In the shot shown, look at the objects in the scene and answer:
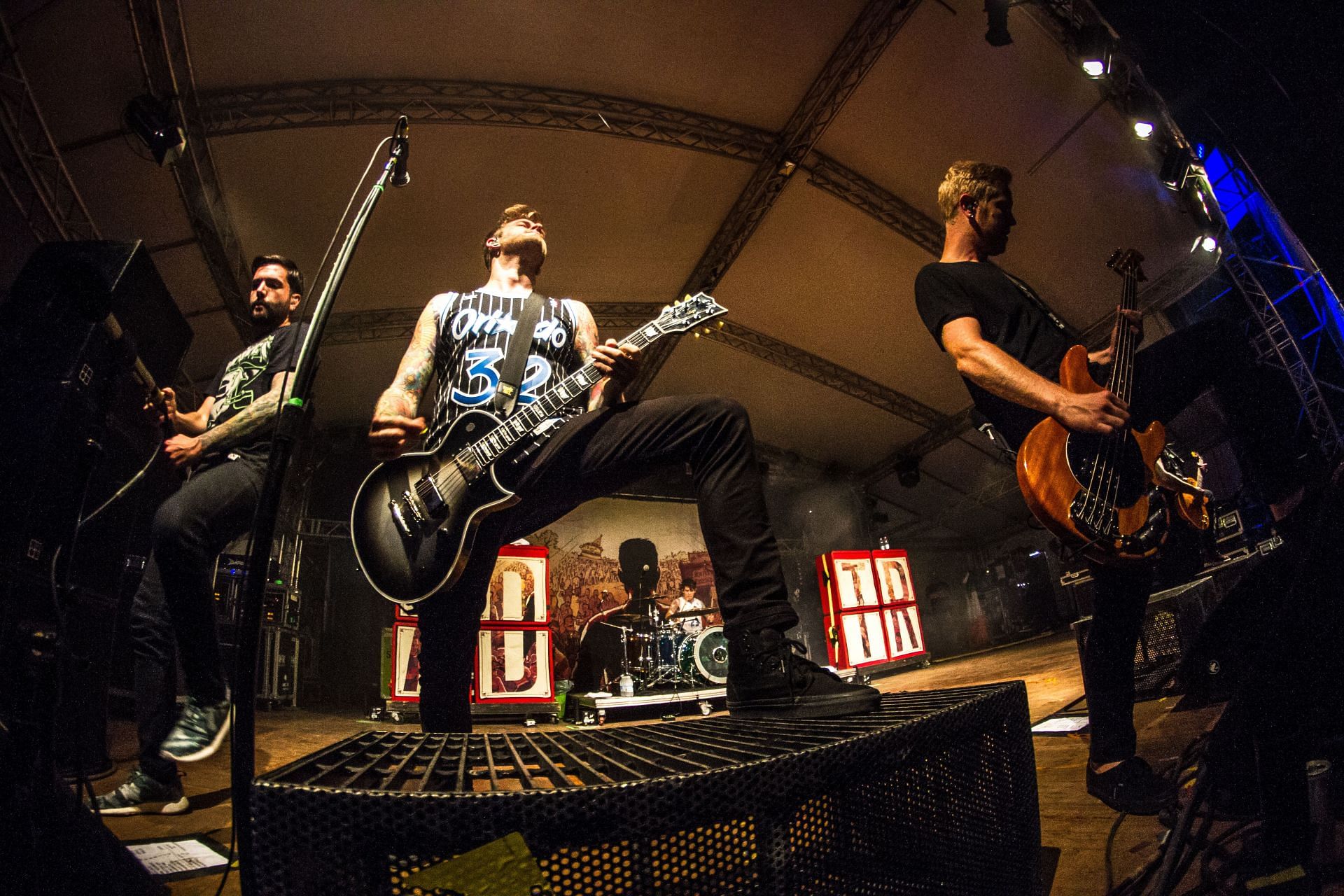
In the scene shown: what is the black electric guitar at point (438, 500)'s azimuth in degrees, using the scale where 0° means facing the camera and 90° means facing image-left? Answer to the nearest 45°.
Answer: approximately 0°

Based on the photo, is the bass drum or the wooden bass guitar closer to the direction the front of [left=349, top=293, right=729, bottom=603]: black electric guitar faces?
the wooden bass guitar

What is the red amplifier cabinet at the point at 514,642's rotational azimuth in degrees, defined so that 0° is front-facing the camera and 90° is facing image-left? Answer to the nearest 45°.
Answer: approximately 0°

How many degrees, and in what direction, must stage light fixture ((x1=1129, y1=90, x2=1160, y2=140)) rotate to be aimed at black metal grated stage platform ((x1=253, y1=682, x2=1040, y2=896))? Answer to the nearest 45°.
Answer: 0° — it already faces it

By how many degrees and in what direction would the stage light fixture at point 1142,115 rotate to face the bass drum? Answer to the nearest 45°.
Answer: approximately 90° to its right

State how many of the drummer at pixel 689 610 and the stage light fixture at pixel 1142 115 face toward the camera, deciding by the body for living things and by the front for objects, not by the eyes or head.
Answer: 2
